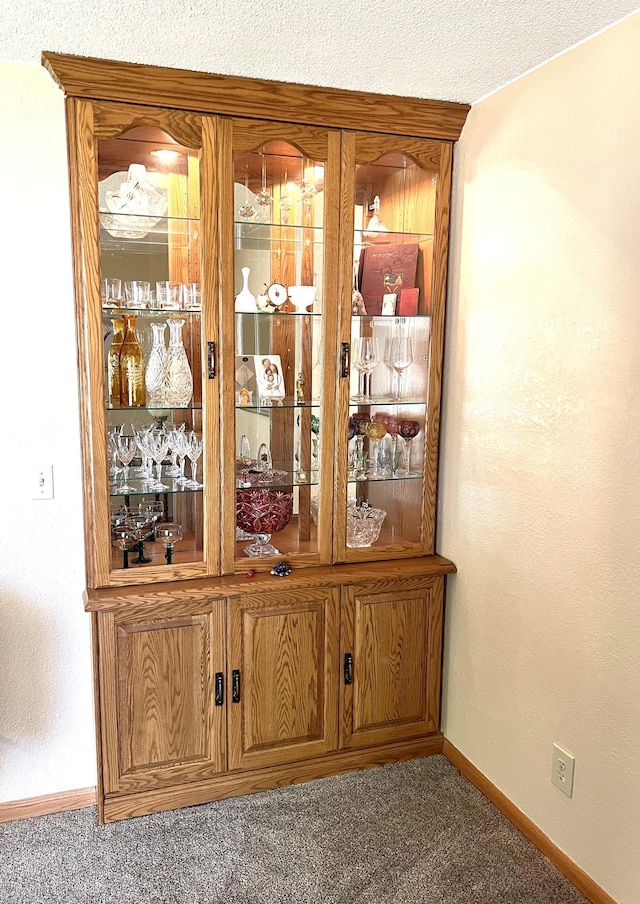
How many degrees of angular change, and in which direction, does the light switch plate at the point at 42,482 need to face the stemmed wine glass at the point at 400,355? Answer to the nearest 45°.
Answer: approximately 90° to its left

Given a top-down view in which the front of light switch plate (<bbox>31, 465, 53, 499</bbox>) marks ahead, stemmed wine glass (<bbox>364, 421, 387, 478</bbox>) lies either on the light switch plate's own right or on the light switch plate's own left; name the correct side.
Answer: on the light switch plate's own left

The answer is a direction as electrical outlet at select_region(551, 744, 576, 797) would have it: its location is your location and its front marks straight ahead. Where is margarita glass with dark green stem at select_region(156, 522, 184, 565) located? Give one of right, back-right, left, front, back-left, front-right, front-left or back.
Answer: front-right

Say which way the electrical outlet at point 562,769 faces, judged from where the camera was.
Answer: facing the viewer and to the left of the viewer

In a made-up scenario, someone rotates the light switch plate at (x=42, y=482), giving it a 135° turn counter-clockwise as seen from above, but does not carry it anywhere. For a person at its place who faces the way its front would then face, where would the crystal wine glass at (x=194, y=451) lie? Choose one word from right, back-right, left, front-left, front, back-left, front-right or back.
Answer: front-right

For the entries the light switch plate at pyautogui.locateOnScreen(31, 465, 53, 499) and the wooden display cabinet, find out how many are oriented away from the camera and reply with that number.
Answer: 0

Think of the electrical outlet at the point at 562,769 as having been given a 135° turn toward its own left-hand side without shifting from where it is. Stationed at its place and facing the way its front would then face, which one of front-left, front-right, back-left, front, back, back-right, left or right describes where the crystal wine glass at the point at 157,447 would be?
back

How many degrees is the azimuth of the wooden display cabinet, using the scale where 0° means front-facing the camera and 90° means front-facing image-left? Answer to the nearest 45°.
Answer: approximately 315°

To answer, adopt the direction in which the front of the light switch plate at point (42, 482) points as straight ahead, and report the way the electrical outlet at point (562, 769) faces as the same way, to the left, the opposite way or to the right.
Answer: to the right

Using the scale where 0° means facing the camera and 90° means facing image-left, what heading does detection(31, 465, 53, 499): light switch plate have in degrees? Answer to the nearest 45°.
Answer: approximately 0°

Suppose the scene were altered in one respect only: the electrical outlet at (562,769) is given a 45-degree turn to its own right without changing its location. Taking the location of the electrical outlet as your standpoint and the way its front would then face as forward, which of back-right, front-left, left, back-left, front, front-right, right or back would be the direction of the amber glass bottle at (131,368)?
front

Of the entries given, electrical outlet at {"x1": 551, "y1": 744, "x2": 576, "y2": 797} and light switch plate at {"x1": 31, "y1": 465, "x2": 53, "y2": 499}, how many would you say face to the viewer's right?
0

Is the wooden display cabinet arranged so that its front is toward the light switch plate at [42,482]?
no

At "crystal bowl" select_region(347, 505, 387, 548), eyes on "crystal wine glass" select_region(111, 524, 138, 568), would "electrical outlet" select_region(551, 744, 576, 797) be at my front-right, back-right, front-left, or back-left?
back-left

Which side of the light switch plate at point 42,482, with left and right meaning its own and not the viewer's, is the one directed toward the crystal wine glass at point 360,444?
left
